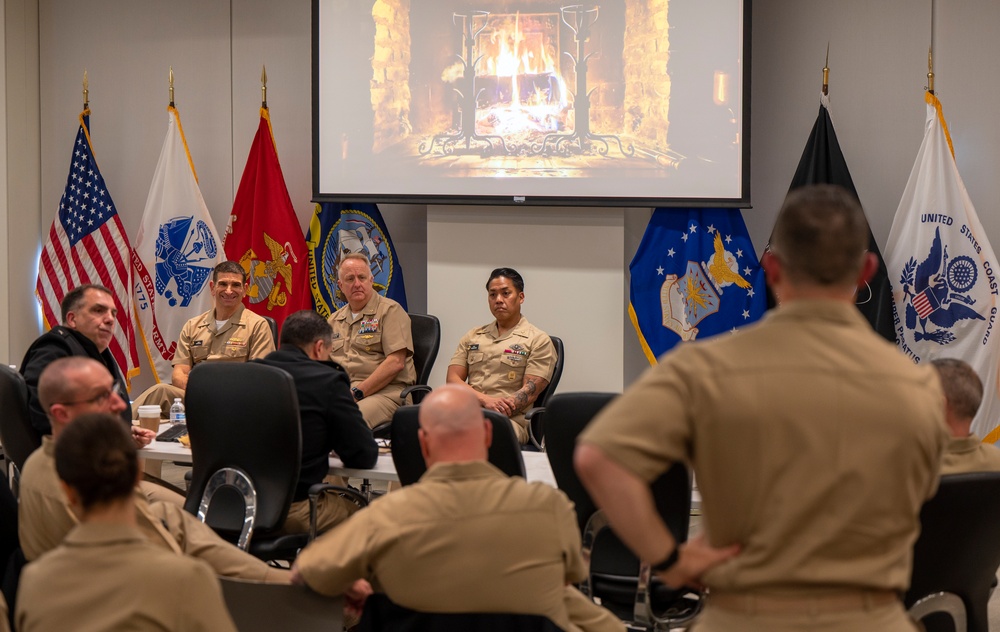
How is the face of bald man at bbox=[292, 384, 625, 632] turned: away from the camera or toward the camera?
away from the camera

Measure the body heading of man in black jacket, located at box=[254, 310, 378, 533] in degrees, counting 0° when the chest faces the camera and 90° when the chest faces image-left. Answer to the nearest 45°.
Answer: approximately 225°

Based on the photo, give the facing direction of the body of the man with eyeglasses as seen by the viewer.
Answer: to the viewer's right

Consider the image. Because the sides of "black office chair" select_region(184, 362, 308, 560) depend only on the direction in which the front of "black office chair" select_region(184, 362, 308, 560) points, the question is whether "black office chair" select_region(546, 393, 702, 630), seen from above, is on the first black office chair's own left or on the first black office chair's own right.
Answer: on the first black office chair's own right

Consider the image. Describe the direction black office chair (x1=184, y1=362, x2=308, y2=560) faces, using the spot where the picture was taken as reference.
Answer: facing away from the viewer and to the right of the viewer

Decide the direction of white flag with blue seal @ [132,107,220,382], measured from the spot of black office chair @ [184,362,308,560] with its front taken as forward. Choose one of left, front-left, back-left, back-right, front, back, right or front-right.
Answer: front-left

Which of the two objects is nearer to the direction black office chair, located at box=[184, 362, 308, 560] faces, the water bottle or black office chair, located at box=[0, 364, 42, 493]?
the water bottle

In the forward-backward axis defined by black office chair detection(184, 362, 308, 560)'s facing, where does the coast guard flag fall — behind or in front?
in front

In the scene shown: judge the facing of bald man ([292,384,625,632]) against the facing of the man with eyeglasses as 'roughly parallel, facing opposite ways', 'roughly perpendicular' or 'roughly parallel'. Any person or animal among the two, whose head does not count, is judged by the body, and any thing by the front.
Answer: roughly perpendicular

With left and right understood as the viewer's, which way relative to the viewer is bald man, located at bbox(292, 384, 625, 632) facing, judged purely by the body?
facing away from the viewer

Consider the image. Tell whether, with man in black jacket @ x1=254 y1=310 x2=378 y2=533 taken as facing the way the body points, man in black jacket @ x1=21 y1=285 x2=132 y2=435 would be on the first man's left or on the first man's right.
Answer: on the first man's left

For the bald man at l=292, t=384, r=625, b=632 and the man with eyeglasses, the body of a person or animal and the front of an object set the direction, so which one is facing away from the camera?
the bald man

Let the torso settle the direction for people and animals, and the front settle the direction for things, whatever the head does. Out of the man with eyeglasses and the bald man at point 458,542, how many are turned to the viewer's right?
1

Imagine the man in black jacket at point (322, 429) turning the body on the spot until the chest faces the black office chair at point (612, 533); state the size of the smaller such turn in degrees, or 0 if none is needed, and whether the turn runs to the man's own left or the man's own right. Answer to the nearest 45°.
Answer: approximately 90° to the man's own right
